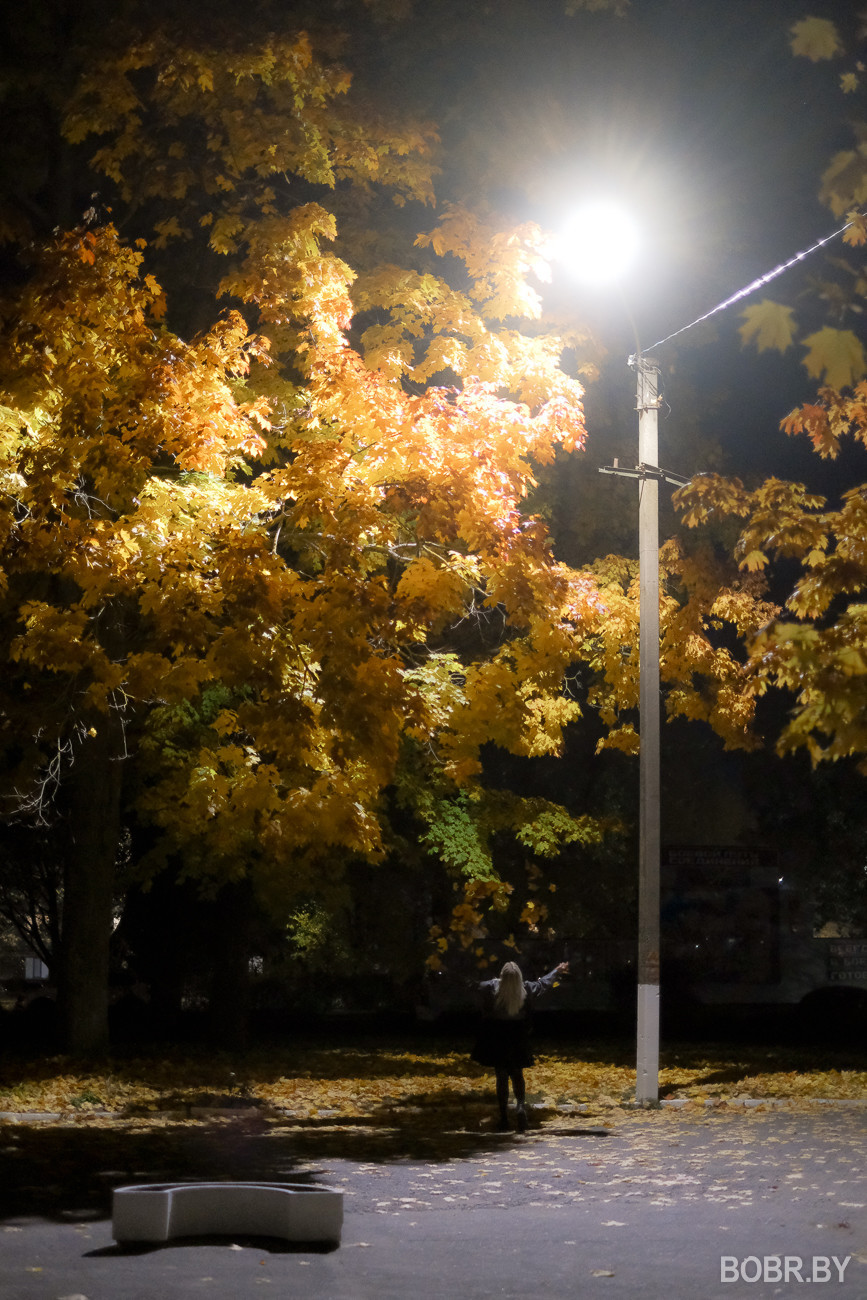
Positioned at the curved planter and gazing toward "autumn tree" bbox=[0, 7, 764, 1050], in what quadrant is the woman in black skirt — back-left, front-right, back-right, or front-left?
front-right

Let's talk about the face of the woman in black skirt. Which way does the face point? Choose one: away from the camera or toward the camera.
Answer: away from the camera

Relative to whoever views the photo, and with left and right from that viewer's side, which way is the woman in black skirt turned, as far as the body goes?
facing away from the viewer

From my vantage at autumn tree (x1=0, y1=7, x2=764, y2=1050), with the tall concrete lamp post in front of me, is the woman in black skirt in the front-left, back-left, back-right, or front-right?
front-right

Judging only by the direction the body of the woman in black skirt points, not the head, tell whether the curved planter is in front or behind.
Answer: behind
